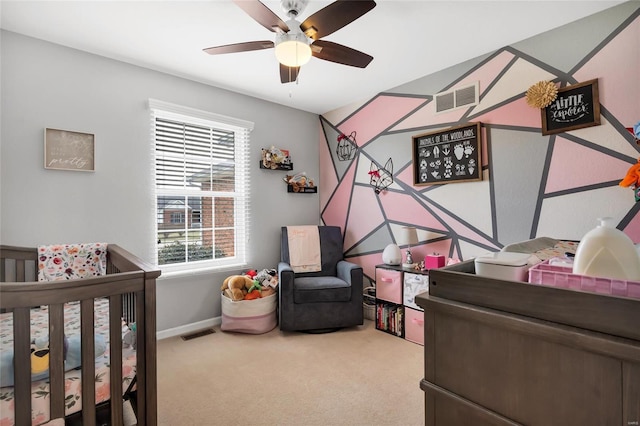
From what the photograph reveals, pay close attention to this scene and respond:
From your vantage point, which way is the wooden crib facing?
toward the camera

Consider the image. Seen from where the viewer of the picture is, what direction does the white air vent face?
facing the viewer and to the left of the viewer

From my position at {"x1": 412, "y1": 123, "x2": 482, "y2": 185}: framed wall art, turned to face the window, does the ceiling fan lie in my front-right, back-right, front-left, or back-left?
front-left

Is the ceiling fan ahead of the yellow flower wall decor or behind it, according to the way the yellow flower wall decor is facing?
ahead

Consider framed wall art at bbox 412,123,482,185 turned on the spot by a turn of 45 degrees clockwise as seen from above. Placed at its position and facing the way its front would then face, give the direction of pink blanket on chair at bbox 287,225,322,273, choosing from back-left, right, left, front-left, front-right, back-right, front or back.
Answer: front

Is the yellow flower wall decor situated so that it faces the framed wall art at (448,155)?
no

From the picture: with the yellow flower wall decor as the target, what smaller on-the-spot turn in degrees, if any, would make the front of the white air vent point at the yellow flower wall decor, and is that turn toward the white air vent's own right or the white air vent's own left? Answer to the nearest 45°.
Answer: approximately 90° to the white air vent's own left

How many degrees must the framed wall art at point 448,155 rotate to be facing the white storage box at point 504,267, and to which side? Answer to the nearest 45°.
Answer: approximately 45° to its left

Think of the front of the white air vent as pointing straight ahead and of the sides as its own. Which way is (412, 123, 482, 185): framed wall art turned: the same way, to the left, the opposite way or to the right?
the same way

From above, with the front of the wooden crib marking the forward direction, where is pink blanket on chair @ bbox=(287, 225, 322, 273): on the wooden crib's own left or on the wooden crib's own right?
on the wooden crib's own left

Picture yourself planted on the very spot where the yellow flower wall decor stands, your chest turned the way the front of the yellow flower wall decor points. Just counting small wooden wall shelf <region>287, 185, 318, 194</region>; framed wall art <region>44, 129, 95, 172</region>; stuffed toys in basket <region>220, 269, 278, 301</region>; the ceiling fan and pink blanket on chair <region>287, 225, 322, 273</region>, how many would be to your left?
0

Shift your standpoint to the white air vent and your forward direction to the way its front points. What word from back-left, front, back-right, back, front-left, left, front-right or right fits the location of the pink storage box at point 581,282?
front-left

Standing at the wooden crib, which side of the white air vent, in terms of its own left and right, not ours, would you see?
front

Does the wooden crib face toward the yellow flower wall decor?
no

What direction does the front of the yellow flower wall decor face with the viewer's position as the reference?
facing the viewer
